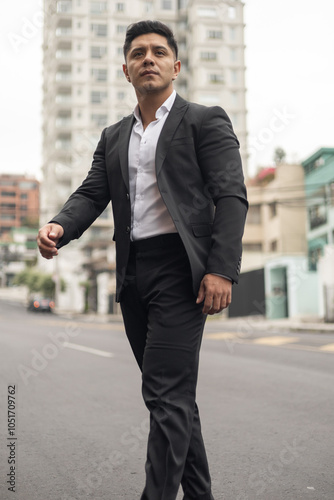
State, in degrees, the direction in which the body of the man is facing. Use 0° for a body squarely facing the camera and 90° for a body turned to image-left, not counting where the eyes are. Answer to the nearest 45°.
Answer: approximately 45°

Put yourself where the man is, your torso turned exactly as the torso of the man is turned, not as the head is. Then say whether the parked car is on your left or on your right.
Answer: on your right
